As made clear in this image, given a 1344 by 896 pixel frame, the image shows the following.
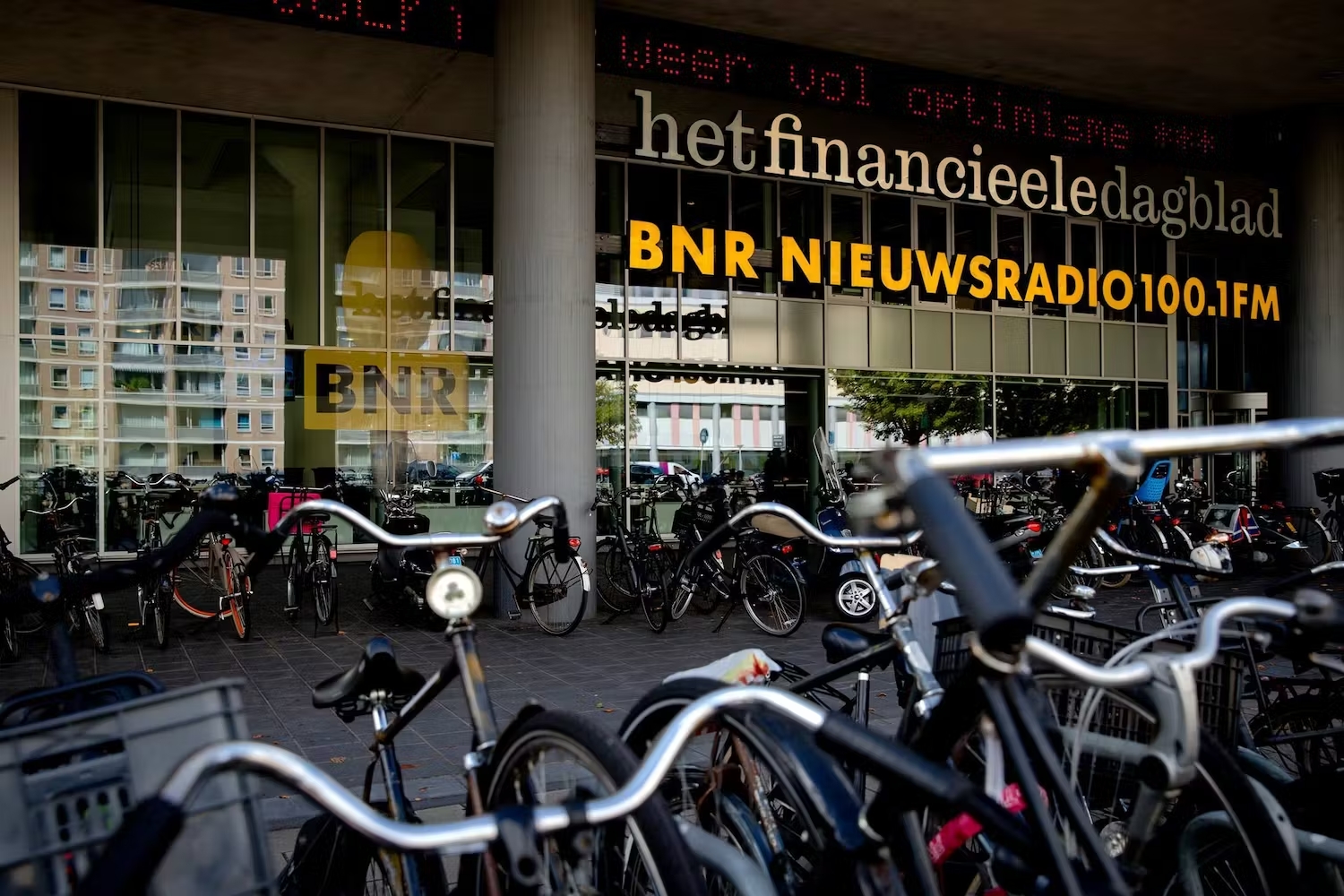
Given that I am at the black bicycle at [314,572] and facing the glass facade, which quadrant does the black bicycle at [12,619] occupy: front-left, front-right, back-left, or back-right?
back-left

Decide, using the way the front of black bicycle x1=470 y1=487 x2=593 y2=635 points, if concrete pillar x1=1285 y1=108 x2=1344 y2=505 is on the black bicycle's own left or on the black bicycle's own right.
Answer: on the black bicycle's own right

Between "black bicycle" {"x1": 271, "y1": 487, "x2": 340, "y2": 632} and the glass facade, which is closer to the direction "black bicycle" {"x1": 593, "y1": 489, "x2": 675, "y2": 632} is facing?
the glass facade

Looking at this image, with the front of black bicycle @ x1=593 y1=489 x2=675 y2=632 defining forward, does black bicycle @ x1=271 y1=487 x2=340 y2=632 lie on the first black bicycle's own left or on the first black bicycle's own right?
on the first black bicycle's own left

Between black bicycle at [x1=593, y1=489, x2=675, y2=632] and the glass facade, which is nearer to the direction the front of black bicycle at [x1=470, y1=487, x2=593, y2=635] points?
the glass facade

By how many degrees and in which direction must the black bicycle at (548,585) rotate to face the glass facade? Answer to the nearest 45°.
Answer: approximately 45° to its right

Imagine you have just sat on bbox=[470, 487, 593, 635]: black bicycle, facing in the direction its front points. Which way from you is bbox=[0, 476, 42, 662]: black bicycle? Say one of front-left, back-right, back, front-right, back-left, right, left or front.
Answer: front-left

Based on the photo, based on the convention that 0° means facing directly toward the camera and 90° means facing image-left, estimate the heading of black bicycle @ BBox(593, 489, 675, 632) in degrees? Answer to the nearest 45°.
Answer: approximately 135°

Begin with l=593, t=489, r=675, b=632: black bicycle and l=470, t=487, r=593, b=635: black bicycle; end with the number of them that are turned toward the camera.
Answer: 0
